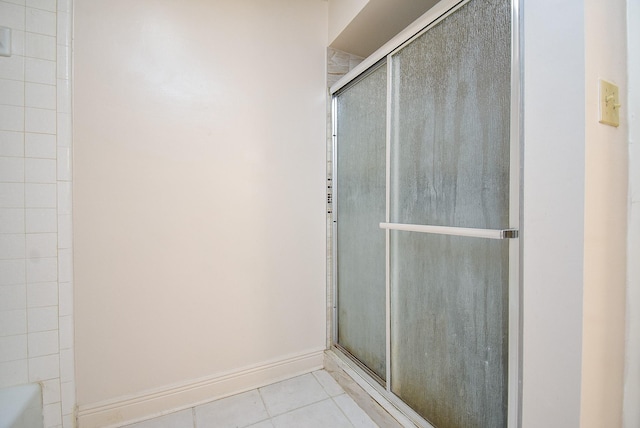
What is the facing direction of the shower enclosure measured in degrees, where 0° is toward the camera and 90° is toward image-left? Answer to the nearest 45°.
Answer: approximately 45°
